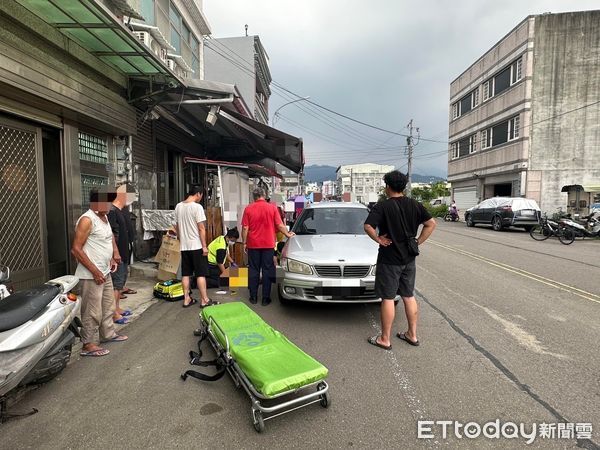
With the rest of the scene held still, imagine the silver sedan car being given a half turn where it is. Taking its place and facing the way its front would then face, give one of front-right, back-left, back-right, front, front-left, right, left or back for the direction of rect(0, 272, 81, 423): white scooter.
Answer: back-left

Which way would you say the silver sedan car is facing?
toward the camera

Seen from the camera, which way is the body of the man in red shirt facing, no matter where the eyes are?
away from the camera

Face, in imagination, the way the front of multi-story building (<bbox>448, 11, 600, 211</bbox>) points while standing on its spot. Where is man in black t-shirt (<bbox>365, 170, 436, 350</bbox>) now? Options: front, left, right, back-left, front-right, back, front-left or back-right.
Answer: front-left

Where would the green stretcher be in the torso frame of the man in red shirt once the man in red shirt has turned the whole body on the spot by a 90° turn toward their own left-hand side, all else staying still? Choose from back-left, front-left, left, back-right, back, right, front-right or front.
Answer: left

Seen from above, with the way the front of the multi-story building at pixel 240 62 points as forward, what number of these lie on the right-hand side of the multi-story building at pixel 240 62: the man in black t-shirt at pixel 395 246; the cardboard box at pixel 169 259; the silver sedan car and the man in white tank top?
4

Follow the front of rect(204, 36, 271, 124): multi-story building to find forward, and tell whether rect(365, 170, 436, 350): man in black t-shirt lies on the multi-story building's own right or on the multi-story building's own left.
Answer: on the multi-story building's own right

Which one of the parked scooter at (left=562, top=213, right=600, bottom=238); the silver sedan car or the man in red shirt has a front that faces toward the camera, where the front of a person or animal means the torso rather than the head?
the silver sedan car

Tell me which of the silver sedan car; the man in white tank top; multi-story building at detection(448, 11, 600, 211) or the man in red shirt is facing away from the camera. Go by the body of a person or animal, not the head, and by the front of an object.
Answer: the man in red shirt

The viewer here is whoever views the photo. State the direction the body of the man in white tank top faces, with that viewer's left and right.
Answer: facing the viewer and to the right of the viewer

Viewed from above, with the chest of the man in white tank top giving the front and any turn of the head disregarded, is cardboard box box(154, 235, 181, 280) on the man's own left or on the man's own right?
on the man's own left

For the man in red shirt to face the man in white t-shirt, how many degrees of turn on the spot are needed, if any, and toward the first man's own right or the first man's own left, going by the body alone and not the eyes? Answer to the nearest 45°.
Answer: approximately 90° to the first man's own left

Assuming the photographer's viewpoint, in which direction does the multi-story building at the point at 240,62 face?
facing to the right of the viewer

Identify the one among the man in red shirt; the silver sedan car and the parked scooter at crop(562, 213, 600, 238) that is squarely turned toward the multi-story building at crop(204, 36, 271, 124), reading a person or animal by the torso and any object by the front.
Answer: the man in red shirt
